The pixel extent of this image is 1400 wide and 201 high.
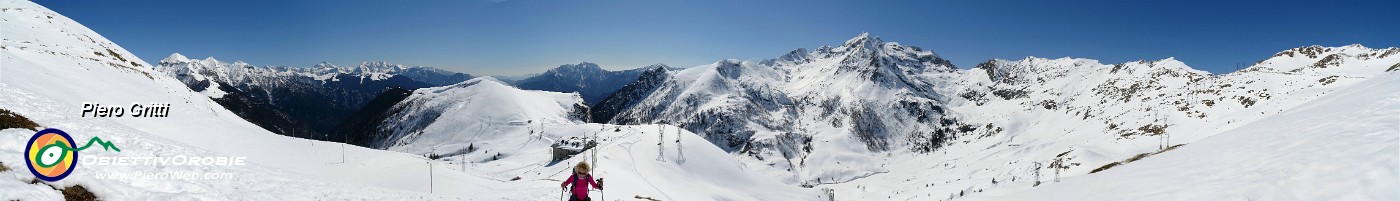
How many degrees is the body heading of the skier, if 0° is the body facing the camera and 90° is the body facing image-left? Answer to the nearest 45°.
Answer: approximately 0°
